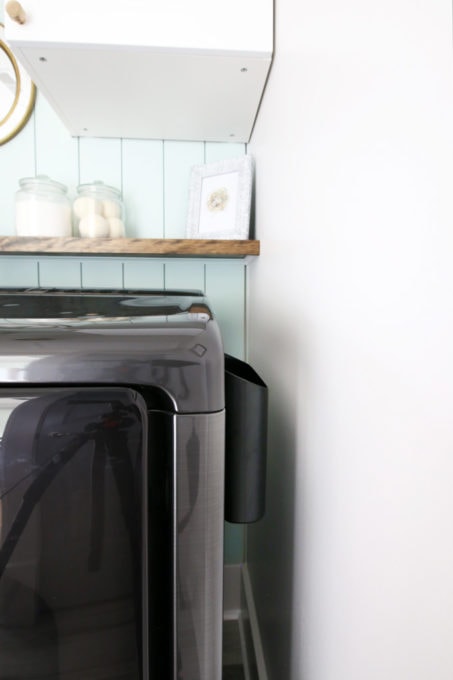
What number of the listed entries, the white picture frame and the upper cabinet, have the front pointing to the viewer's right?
0

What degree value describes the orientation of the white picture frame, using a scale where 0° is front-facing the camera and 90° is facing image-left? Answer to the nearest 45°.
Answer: approximately 45°

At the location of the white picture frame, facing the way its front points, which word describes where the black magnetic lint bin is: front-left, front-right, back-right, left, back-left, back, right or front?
front-left

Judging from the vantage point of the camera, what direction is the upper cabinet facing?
facing the viewer
